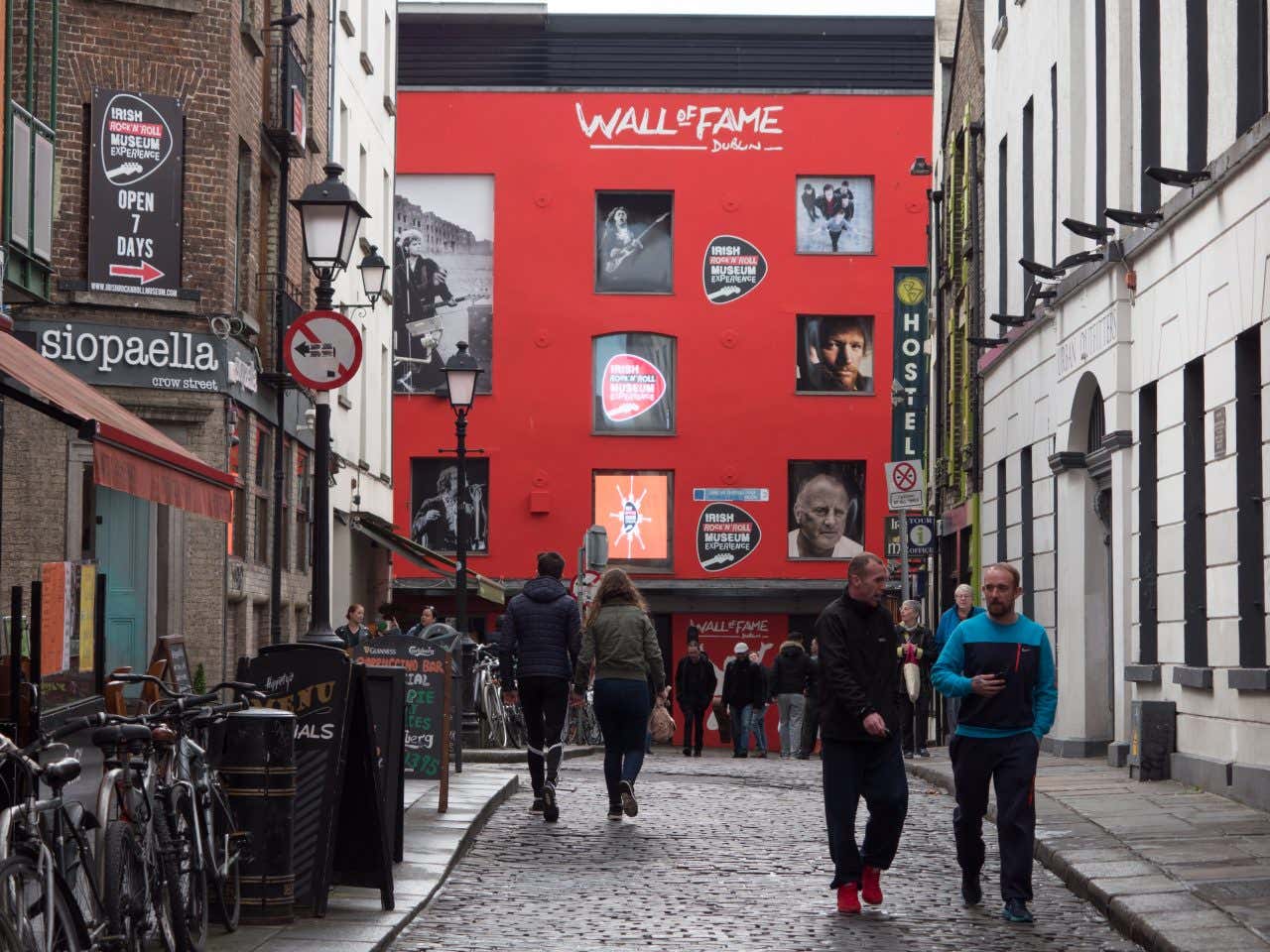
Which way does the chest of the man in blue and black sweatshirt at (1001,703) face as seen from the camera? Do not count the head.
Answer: toward the camera

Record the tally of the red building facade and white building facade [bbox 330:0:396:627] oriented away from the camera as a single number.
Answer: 0

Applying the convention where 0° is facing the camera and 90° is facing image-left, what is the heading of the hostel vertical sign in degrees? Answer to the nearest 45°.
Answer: approximately 0°

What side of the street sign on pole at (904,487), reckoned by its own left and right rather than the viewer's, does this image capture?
front

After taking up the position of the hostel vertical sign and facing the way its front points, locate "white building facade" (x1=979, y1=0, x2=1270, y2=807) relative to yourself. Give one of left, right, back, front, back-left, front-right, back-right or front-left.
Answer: front

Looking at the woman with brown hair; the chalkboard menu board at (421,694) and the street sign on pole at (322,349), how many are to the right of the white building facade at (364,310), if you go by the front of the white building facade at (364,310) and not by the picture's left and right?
3

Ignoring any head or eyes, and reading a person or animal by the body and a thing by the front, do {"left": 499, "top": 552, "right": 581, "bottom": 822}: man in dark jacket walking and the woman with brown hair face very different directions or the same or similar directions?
same or similar directions

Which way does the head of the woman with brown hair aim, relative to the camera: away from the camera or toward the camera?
away from the camera

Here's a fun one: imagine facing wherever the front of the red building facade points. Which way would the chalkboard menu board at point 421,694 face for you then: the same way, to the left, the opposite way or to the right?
the same way

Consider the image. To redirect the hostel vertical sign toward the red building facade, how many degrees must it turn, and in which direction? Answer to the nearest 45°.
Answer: approximately 135° to its right

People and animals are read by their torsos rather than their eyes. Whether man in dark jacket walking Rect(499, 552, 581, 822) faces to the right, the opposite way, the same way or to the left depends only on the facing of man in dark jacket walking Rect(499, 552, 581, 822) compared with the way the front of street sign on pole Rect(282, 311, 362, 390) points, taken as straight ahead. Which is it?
the opposite way

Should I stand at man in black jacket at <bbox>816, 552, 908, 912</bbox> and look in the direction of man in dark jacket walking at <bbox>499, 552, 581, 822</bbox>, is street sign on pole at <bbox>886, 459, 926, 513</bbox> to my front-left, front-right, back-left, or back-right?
front-right

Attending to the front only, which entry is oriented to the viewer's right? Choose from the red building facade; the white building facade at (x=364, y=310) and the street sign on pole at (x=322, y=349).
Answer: the white building facade

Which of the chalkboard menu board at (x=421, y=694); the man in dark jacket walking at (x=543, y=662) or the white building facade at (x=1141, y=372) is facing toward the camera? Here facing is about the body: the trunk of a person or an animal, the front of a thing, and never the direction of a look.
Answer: the chalkboard menu board

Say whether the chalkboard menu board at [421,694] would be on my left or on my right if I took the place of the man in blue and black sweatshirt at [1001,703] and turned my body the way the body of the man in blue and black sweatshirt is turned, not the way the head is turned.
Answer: on my right

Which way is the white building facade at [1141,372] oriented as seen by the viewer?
to the viewer's left

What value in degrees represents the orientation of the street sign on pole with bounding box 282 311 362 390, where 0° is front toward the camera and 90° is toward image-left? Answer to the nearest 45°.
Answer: approximately 0°

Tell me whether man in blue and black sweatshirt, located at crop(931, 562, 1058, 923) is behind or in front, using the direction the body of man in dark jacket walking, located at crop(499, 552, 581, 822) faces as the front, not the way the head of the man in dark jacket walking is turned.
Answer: behind

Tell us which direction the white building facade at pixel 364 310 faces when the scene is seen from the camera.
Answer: facing to the right of the viewer

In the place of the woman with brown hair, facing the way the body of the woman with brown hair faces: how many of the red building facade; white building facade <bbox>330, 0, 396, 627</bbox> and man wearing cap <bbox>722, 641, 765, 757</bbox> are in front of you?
3

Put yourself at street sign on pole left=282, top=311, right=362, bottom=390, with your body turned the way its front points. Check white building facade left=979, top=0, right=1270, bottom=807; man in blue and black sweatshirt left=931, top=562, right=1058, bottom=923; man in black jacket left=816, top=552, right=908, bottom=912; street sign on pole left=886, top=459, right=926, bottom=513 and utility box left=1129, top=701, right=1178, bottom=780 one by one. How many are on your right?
0

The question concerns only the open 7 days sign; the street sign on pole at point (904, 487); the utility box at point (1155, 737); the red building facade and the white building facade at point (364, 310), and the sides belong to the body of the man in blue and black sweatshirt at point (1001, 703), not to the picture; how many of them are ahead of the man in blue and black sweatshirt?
0

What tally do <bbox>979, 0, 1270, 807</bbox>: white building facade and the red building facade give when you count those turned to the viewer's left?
1

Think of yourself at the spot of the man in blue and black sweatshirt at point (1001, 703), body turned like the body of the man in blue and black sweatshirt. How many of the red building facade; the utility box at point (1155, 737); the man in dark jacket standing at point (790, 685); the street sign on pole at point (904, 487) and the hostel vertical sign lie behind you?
5

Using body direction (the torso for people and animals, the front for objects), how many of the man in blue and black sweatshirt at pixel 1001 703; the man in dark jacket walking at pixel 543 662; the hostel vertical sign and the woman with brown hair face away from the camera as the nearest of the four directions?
2
